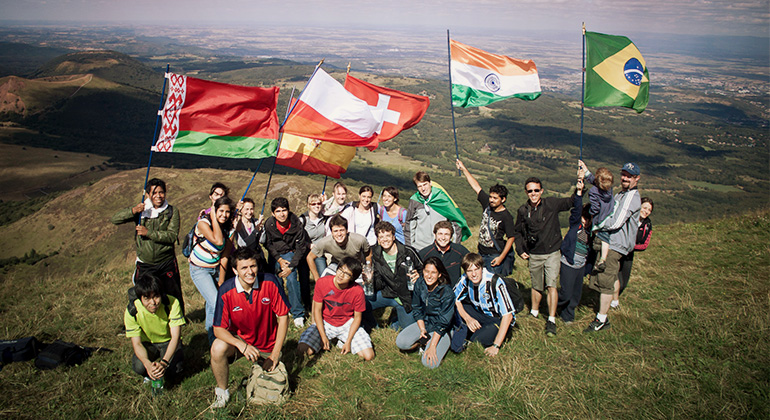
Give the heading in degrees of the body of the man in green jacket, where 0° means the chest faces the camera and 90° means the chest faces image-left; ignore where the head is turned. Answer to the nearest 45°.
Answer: approximately 0°

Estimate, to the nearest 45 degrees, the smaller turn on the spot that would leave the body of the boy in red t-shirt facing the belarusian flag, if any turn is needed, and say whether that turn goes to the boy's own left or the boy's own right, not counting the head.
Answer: approximately 135° to the boy's own right

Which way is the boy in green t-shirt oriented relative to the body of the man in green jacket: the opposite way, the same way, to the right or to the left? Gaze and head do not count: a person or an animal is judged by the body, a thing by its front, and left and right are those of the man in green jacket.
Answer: the same way

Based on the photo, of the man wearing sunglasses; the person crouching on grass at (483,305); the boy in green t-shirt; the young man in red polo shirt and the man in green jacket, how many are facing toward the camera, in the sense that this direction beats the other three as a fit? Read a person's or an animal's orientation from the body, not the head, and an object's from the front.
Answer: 5

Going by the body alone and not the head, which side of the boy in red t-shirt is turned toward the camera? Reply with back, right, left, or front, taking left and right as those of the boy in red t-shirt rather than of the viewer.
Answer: front

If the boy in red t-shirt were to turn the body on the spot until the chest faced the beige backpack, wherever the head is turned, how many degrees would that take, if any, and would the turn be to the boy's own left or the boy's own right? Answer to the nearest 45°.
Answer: approximately 45° to the boy's own right

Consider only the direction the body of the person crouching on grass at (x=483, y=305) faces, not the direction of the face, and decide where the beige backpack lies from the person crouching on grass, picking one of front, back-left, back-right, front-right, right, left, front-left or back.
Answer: front-right

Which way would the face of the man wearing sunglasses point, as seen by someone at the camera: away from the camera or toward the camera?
toward the camera

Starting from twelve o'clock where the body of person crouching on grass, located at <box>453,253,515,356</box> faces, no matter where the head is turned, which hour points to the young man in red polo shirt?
The young man in red polo shirt is roughly at 2 o'clock from the person crouching on grass.

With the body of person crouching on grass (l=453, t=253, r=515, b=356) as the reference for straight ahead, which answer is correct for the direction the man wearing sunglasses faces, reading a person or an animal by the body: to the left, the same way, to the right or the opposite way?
the same way

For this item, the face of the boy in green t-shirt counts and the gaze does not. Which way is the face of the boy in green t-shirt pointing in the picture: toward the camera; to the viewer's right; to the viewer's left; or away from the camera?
toward the camera

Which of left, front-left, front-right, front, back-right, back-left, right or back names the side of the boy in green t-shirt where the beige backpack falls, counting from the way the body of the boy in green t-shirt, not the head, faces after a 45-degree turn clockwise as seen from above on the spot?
left

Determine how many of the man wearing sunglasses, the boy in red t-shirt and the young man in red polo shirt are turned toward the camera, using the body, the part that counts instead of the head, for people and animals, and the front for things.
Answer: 3

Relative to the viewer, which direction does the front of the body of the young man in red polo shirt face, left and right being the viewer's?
facing the viewer

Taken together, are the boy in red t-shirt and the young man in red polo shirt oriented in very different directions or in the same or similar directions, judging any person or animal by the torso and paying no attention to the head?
same or similar directions

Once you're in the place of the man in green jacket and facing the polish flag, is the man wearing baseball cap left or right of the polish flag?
right
